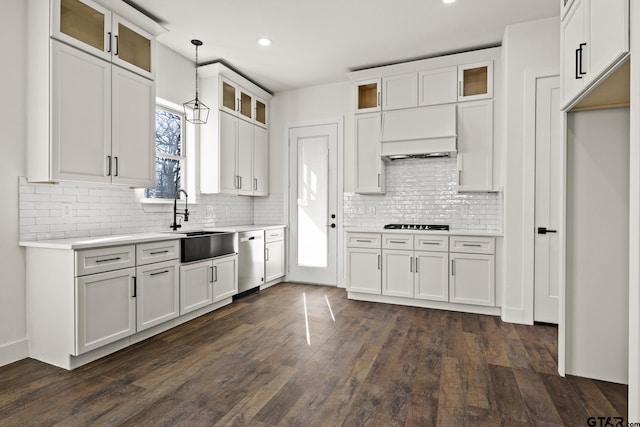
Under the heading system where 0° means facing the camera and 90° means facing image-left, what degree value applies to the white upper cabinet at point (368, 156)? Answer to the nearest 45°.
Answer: approximately 0°

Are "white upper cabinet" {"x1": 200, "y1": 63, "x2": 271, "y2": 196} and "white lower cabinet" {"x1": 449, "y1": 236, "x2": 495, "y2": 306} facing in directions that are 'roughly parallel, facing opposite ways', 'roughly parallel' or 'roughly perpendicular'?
roughly perpendicular

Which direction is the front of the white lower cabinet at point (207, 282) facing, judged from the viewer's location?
facing the viewer and to the right of the viewer

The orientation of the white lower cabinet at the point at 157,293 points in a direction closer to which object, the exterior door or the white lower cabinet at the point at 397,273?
the white lower cabinet

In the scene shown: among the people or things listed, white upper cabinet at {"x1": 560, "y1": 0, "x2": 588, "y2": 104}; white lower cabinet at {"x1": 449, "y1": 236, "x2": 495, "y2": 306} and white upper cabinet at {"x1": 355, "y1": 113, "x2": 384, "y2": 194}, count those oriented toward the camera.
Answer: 2

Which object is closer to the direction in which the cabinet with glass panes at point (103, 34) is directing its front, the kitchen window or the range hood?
the range hood

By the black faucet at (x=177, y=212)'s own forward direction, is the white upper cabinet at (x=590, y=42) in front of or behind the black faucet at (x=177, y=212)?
in front

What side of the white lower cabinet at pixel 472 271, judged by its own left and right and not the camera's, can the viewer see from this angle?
front

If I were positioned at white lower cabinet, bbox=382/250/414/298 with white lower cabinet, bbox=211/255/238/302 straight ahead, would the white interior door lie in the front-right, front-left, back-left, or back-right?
back-left

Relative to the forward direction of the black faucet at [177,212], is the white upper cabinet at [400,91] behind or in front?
in front

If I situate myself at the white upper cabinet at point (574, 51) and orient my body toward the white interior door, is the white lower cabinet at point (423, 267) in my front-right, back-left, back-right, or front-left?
front-left

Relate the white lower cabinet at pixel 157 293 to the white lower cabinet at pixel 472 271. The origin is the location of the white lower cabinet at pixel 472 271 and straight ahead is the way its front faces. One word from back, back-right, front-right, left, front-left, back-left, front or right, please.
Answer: front-right

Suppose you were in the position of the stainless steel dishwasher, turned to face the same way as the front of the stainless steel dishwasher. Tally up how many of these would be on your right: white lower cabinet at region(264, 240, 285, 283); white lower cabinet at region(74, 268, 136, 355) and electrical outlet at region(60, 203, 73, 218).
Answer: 2

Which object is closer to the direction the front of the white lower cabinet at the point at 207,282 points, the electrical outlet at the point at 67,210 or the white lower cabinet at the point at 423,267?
the white lower cabinet
